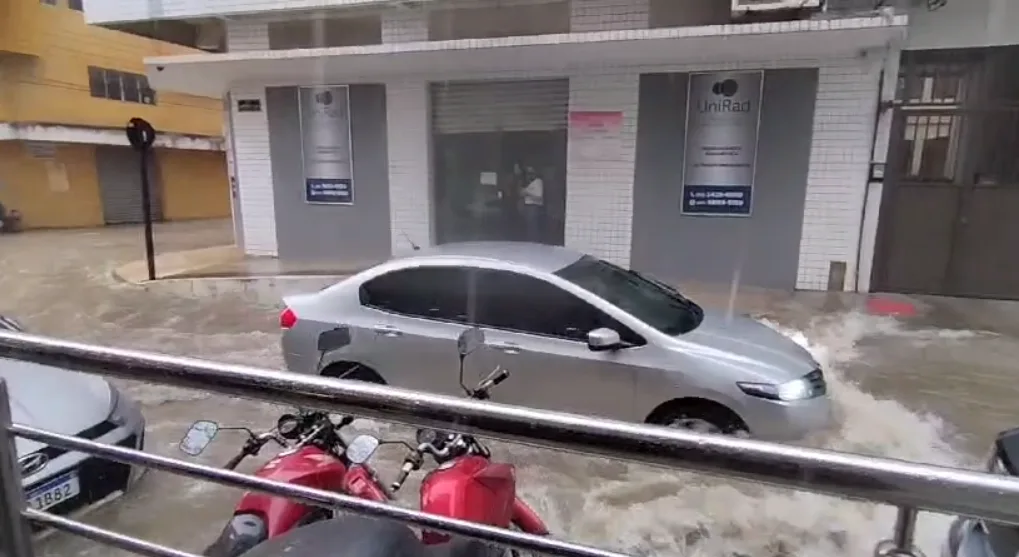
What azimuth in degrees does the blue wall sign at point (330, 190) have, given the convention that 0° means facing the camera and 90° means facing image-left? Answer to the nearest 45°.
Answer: approximately 0°

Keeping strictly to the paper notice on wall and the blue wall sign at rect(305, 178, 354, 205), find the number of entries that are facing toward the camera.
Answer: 2

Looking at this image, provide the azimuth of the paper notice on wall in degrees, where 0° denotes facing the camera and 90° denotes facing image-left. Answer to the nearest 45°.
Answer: approximately 0°

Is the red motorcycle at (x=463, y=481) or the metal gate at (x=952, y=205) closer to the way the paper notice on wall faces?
the red motorcycle
